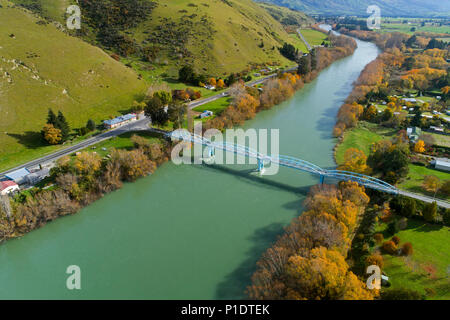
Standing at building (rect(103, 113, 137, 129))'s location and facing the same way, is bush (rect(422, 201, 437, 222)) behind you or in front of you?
in front

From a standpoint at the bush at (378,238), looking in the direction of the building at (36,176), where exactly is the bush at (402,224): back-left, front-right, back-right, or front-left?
back-right

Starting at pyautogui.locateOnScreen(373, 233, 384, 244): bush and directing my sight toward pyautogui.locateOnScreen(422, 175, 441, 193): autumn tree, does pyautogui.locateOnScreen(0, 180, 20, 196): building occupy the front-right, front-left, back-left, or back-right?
back-left

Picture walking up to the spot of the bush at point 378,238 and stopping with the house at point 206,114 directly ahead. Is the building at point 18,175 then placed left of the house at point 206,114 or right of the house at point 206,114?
left

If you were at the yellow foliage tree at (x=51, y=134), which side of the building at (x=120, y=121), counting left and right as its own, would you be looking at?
right

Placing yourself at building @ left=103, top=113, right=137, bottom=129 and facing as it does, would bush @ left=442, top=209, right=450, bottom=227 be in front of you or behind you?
in front

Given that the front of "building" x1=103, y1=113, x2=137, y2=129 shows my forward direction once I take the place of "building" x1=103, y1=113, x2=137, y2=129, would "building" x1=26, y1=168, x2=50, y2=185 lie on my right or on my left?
on my right

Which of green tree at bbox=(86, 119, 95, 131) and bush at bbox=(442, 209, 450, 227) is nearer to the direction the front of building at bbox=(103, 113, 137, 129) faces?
the bush

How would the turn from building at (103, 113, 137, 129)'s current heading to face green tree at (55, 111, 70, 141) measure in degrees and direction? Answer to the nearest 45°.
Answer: approximately 90° to its right

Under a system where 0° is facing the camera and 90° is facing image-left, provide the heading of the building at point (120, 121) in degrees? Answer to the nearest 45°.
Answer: approximately 315°

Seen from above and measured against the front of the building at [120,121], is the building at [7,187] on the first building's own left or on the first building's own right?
on the first building's own right
